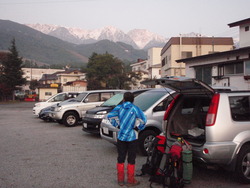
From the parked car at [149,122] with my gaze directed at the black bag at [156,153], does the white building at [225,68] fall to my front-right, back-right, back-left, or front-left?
back-left

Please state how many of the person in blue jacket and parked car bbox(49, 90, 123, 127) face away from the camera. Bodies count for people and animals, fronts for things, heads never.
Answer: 1

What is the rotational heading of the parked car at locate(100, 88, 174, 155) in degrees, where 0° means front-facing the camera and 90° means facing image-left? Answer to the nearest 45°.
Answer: approximately 45°

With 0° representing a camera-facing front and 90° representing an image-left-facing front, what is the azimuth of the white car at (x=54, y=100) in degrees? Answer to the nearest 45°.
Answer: approximately 45°

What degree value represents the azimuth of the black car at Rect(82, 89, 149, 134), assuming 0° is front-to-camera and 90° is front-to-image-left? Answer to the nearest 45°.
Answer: approximately 45°

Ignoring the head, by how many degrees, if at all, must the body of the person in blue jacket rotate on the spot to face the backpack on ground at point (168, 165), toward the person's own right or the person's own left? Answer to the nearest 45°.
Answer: approximately 90° to the person's own right

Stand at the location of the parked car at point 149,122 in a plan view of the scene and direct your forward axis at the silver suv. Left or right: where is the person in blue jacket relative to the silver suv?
right

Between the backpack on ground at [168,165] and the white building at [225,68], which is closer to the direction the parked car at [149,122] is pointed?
the backpack on ground

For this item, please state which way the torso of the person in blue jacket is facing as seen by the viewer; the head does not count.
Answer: away from the camera

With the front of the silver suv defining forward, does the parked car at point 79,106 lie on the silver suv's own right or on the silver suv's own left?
on the silver suv's own left

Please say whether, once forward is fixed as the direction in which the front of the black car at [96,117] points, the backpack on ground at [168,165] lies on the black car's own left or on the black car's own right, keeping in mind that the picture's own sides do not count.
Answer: on the black car's own left
